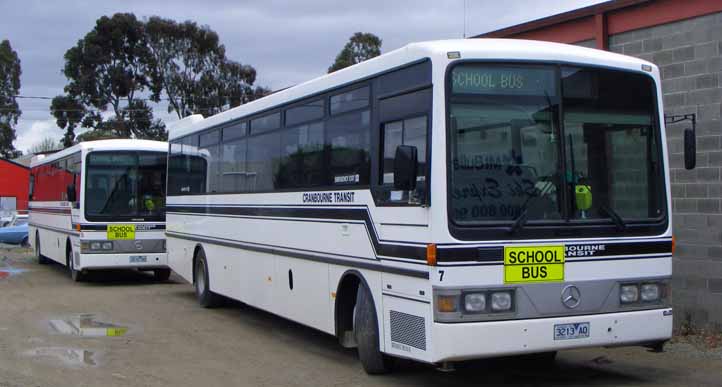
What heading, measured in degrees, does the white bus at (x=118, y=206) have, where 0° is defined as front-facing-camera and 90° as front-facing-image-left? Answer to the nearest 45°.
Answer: approximately 315°

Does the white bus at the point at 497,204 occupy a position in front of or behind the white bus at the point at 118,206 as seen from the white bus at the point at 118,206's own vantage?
in front

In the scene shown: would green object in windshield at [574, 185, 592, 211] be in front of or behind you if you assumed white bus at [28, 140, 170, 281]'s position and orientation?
in front

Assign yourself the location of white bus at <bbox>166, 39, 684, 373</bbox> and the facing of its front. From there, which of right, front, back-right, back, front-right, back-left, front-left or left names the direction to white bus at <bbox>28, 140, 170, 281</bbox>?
back

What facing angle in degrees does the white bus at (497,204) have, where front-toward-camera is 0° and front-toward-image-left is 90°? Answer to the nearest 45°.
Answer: approximately 315°

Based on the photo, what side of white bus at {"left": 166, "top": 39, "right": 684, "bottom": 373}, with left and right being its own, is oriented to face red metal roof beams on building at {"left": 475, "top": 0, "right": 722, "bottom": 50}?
left
